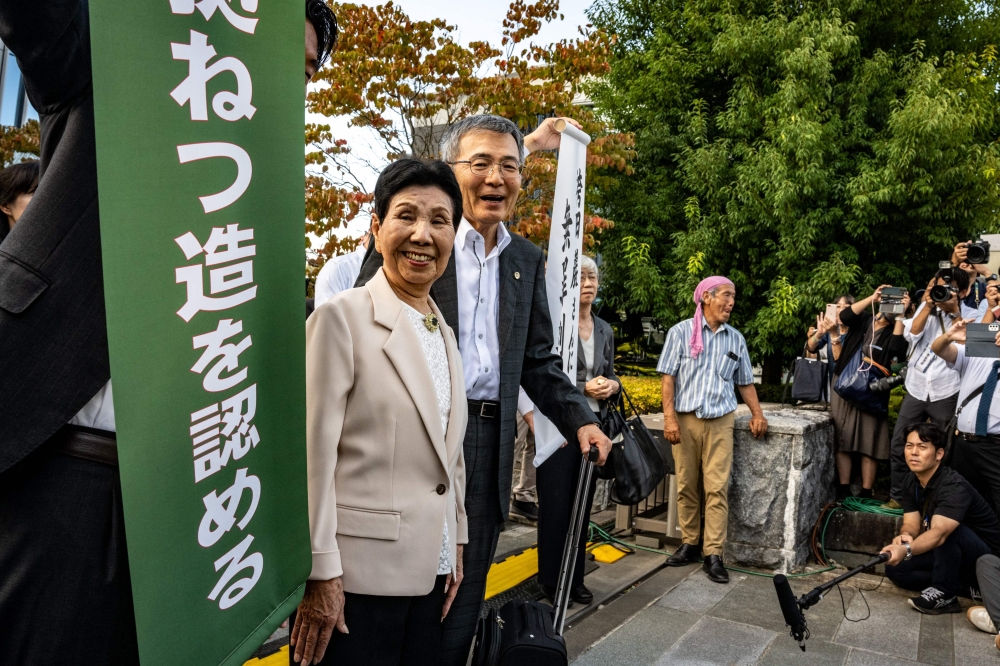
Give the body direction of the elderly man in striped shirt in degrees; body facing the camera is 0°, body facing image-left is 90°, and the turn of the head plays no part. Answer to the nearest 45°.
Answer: approximately 0°

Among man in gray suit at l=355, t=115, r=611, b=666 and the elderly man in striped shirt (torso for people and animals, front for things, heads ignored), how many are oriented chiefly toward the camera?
2

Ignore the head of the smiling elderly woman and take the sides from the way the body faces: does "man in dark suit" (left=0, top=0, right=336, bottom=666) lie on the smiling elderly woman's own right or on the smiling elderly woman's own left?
on the smiling elderly woman's own right

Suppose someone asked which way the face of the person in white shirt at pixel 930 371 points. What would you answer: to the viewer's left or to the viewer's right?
to the viewer's left

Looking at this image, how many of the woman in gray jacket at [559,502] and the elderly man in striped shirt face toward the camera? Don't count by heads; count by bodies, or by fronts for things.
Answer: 2

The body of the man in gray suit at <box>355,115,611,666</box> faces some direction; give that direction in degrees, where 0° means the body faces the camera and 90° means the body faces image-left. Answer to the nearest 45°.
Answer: approximately 0°

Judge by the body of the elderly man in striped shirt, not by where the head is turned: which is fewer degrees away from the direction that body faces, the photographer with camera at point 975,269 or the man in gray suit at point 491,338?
the man in gray suit

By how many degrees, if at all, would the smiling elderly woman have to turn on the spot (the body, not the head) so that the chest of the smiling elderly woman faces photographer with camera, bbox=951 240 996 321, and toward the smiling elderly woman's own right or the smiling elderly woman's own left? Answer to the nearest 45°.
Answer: approximately 90° to the smiling elderly woman's own left

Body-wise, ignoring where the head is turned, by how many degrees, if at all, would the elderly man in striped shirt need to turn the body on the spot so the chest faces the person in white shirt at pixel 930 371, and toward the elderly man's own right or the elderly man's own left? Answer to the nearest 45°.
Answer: approximately 135° to the elderly man's own left
